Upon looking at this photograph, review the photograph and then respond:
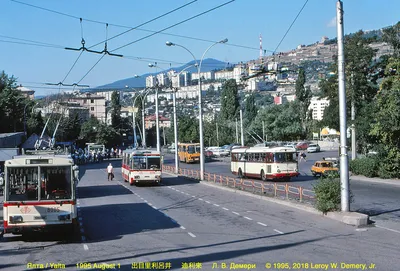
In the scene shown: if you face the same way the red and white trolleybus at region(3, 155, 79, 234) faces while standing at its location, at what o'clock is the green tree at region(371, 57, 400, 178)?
The green tree is roughly at 8 o'clock from the red and white trolleybus.

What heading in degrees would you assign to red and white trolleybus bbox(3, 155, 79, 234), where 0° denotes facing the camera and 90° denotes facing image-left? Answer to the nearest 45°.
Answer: approximately 0°

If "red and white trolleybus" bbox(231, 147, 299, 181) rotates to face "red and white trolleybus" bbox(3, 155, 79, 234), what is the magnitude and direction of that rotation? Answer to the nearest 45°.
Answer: approximately 45° to its right

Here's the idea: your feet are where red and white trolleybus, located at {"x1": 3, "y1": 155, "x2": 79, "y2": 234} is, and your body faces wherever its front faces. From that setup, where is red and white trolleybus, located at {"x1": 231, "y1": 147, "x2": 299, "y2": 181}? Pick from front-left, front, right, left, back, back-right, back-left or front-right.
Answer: back-left

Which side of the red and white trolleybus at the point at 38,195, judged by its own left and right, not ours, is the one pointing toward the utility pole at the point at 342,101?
left

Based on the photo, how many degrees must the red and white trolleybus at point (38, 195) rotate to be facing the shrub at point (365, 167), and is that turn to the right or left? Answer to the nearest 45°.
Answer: approximately 135° to its left
